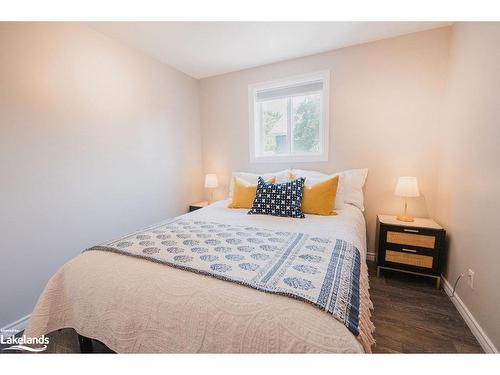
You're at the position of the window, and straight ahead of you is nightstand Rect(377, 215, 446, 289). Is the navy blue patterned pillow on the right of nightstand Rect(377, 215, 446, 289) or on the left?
right

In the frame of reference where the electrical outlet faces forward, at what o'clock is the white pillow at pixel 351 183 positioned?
The white pillow is roughly at 2 o'clock from the electrical outlet.

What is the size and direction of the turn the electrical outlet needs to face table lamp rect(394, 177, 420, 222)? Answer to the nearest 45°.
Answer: approximately 90° to its right

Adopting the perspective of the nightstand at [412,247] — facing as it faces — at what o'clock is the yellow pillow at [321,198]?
The yellow pillow is roughly at 2 o'clock from the nightstand.

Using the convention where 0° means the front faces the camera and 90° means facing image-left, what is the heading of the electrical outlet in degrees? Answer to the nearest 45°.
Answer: approximately 45°

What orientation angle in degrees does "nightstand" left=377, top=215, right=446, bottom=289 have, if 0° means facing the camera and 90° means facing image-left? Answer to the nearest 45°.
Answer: approximately 0°

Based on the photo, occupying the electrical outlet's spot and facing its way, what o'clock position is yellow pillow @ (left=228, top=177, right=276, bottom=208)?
The yellow pillow is roughly at 1 o'clock from the electrical outlet.
